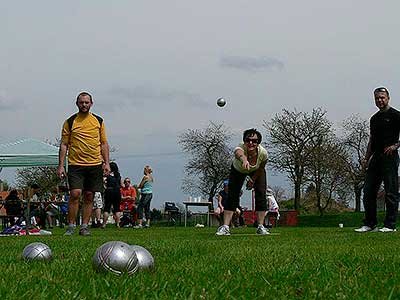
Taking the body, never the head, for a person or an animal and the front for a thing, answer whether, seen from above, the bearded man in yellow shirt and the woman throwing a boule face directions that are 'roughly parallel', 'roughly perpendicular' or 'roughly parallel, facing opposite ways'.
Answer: roughly parallel

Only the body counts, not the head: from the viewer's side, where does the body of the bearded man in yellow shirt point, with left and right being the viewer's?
facing the viewer

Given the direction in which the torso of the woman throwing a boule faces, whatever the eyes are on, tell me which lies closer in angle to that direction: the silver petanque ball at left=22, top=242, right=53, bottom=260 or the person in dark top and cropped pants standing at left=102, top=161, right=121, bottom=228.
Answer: the silver petanque ball

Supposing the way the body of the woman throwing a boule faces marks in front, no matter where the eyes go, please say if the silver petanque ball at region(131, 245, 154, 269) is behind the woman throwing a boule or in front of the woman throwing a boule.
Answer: in front

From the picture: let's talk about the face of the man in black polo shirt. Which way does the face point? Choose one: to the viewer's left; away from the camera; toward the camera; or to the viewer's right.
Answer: toward the camera

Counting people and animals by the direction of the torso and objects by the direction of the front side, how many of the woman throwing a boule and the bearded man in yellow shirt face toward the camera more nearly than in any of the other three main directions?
2

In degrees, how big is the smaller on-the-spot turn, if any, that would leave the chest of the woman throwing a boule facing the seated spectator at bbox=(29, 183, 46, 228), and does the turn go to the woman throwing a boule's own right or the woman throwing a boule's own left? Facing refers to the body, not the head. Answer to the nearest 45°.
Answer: approximately 135° to the woman throwing a boule's own right

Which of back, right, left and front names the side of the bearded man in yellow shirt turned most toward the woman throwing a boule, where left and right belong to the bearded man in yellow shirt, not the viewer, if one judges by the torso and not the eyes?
left

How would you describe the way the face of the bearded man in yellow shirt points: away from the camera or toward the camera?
toward the camera

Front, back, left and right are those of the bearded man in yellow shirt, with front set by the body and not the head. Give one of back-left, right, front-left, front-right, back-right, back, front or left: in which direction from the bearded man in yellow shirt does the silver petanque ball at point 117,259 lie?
front

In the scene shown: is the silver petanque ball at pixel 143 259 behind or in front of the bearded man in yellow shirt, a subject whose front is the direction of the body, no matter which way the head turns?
in front

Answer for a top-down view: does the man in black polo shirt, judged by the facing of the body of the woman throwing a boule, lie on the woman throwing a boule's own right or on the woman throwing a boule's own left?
on the woman throwing a boule's own left

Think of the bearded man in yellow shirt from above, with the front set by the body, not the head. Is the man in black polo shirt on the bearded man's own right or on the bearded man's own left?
on the bearded man's own left

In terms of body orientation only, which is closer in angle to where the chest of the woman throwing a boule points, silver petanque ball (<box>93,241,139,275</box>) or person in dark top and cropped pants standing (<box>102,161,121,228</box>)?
the silver petanque ball

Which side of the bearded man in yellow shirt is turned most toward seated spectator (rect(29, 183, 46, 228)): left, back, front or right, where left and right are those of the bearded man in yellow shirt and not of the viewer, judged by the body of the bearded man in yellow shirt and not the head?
back

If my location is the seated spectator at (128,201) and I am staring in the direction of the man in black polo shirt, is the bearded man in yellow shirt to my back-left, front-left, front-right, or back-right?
front-right

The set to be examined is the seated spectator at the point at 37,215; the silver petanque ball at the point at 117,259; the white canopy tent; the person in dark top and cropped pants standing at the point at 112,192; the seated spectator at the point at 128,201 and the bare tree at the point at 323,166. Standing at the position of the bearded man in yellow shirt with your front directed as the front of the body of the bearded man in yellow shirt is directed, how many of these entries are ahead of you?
1

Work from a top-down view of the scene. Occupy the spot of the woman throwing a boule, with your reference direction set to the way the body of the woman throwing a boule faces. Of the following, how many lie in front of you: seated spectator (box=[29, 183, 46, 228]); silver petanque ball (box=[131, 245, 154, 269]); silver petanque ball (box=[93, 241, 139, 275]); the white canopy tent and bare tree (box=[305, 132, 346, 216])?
2

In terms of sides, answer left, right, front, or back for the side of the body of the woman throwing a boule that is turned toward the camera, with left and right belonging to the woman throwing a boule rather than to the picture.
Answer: front
